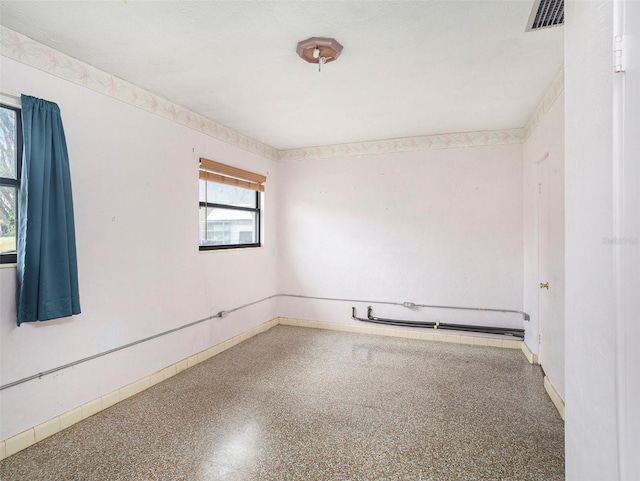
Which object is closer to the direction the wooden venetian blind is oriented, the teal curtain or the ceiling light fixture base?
the ceiling light fixture base

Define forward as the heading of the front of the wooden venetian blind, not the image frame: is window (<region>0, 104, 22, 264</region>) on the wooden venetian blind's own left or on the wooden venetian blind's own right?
on the wooden venetian blind's own right

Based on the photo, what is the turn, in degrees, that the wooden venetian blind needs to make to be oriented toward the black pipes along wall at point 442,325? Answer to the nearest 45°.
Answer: approximately 45° to its left

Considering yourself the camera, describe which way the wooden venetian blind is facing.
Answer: facing the viewer and to the right of the viewer

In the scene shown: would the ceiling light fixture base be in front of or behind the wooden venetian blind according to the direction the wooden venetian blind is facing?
in front

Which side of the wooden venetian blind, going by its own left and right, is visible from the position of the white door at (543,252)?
front

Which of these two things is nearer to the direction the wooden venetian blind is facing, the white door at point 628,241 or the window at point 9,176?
the white door

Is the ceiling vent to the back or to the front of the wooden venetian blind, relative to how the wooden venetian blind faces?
to the front

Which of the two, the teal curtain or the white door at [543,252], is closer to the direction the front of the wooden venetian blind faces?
the white door

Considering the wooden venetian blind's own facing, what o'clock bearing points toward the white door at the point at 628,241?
The white door is roughly at 1 o'clock from the wooden venetian blind.
